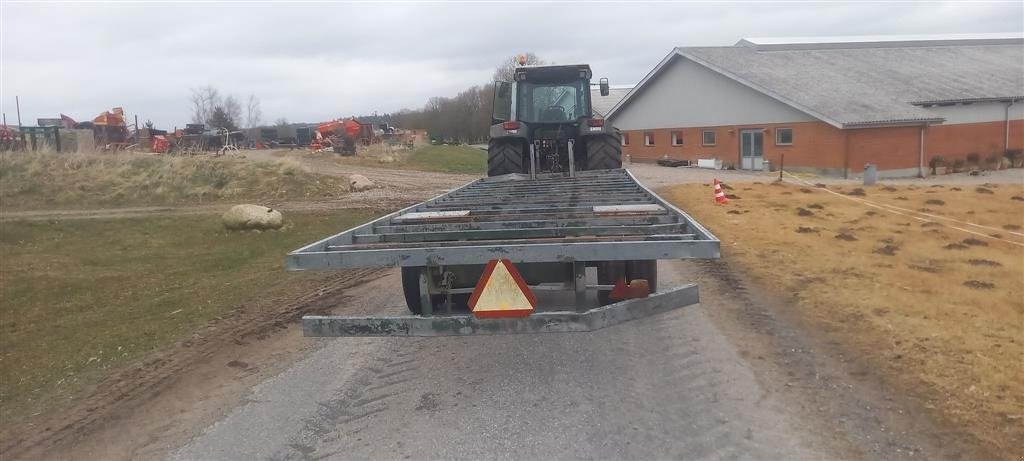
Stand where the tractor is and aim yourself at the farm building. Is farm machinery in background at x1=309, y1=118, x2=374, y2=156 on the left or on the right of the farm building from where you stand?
left

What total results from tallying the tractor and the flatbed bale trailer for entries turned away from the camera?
2

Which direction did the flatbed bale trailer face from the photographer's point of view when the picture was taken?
facing away from the viewer

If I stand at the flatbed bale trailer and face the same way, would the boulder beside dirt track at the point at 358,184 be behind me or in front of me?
in front

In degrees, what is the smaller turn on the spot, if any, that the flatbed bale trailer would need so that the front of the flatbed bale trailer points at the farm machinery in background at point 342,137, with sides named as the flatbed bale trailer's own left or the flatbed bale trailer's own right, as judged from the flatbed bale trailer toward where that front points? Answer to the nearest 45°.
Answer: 0° — it already faces it

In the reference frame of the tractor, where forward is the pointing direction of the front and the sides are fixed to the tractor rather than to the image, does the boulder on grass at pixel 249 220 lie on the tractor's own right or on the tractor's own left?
on the tractor's own left

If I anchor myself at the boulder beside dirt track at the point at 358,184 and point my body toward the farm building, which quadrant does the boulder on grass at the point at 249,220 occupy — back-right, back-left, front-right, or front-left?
back-right

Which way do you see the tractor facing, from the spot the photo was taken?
facing away from the viewer

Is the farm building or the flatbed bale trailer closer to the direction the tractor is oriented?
the farm building

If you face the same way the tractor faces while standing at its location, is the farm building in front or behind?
in front

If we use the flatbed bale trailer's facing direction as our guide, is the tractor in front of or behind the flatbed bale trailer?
in front

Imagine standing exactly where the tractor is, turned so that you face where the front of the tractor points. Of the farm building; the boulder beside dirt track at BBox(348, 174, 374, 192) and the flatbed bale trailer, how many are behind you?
1

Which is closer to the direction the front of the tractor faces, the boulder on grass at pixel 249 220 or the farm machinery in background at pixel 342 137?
the farm machinery in background

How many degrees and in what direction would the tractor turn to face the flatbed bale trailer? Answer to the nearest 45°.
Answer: approximately 180°

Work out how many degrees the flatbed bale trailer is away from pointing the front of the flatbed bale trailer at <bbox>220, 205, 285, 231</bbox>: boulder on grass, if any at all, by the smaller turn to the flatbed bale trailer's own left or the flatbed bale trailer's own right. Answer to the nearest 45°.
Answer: approximately 45° to the flatbed bale trailer's own left
